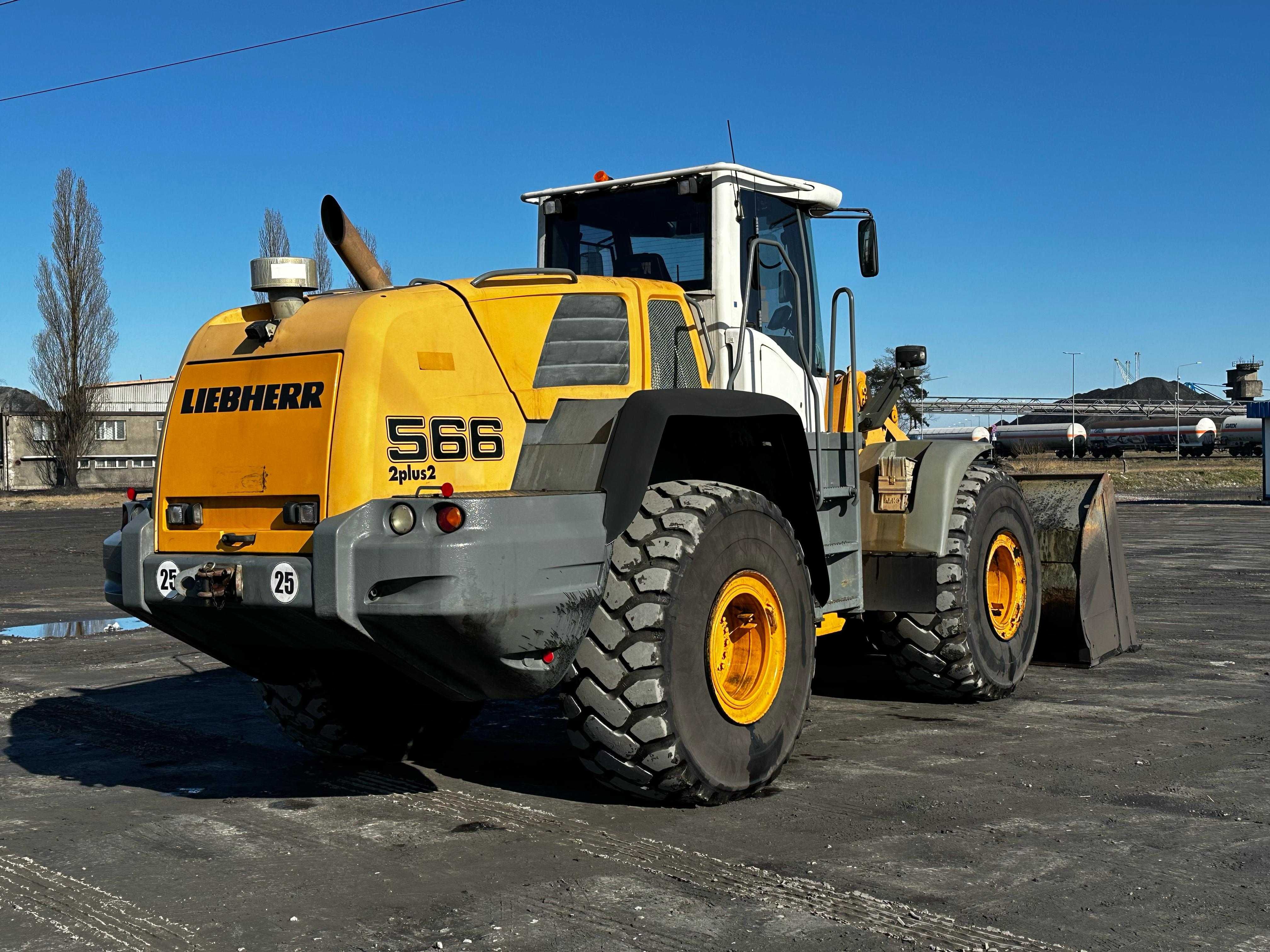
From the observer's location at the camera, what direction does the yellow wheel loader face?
facing away from the viewer and to the right of the viewer

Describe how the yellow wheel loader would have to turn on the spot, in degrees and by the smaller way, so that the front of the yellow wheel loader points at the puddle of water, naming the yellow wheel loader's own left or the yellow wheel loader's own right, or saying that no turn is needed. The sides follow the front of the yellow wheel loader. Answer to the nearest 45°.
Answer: approximately 90° to the yellow wheel loader's own left
